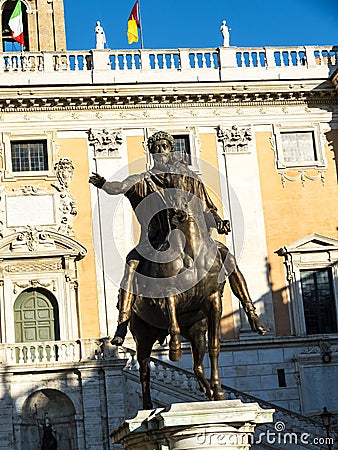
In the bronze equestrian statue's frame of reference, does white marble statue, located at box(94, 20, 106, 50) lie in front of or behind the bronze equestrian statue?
behind

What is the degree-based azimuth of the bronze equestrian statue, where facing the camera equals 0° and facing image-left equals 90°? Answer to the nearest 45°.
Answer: approximately 0°

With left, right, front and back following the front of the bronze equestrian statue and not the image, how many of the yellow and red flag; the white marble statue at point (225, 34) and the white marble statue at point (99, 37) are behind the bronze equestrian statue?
3

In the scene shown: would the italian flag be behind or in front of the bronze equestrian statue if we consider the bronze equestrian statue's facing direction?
behind

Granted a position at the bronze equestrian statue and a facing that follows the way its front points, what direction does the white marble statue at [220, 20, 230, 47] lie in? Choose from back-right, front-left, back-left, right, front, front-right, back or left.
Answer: back

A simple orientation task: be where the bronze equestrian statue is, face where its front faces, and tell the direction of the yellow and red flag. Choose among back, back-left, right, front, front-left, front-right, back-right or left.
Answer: back

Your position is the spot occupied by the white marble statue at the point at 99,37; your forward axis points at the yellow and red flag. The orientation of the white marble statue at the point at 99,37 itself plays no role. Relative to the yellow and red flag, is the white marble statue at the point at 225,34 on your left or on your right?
right
